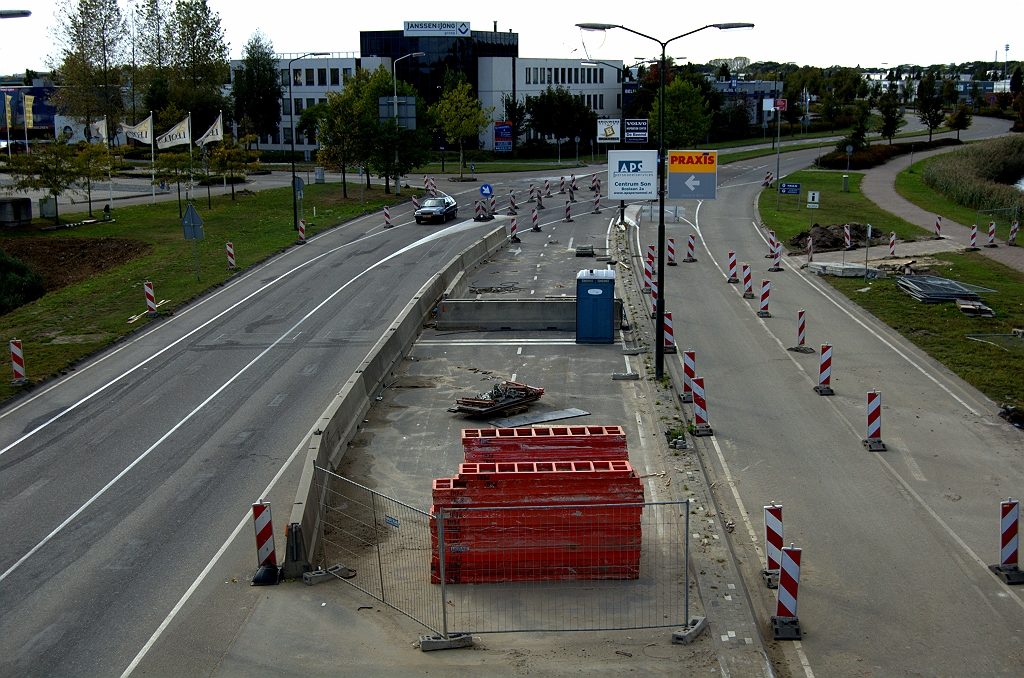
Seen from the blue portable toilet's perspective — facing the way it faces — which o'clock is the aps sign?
The aps sign is roughly at 6 o'clock from the blue portable toilet.

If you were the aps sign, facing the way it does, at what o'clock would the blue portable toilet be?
The blue portable toilet is roughly at 12 o'clock from the aps sign.

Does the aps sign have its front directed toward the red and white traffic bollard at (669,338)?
yes

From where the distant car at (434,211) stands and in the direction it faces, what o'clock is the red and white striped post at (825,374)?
The red and white striped post is roughly at 10 o'clock from the distant car.

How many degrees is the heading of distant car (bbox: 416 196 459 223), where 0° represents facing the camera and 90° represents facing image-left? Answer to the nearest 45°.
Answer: approximately 45°

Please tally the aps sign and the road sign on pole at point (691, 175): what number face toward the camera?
2

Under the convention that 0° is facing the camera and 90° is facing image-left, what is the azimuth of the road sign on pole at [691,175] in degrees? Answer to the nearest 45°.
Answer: approximately 0°
